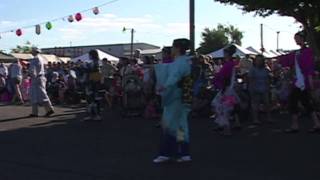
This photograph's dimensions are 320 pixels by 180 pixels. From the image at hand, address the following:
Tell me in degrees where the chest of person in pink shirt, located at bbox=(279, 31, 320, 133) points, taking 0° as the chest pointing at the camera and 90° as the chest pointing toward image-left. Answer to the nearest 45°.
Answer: approximately 45°

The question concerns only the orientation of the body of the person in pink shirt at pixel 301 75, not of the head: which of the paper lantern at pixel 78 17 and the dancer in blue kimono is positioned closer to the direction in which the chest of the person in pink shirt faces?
the dancer in blue kimono

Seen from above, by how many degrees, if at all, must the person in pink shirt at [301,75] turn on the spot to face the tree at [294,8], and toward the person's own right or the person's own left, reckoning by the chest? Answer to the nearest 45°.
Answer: approximately 135° to the person's own right

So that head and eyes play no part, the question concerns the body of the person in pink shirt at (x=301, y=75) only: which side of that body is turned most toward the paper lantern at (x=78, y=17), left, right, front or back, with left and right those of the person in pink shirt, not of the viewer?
right

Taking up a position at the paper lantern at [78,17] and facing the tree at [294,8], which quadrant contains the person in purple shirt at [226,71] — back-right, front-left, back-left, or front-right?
front-right

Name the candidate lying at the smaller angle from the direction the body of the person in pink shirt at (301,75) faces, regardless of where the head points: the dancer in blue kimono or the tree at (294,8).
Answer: the dancer in blue kimono

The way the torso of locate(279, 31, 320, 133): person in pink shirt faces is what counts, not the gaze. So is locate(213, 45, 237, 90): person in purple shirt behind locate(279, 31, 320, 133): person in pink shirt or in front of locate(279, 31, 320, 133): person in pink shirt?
in front
